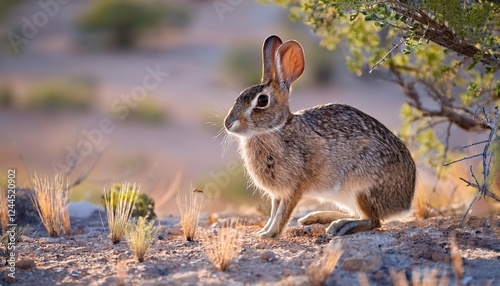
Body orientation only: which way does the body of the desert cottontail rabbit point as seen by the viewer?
to the viewer's left

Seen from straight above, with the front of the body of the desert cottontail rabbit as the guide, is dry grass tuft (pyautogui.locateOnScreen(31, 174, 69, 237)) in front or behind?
in front

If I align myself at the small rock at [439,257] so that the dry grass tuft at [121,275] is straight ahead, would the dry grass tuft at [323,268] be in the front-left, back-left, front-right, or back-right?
front-left

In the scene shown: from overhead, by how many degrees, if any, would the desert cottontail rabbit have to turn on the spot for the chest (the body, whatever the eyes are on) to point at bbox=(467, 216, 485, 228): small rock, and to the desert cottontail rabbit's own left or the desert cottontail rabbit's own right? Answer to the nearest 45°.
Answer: approximately 180°

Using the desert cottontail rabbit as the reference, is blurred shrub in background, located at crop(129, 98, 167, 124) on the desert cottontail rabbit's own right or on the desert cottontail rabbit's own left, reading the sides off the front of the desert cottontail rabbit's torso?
on the desert cottontail rabbit's own right

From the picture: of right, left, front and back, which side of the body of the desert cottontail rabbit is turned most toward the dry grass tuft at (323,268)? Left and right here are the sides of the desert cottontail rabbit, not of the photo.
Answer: left

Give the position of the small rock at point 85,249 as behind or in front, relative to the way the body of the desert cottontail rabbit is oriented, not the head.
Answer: in front

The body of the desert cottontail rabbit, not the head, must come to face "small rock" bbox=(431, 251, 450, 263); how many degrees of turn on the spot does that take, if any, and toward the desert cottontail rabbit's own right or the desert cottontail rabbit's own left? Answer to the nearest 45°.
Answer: approximately 135° to the desert cottontail rabbit's own left

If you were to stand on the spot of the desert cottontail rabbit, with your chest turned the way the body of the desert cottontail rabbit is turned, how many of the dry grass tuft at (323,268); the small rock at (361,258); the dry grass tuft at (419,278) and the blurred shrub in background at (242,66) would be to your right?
1

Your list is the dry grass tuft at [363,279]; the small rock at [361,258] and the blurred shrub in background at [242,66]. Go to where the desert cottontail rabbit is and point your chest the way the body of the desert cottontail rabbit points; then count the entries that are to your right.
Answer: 1

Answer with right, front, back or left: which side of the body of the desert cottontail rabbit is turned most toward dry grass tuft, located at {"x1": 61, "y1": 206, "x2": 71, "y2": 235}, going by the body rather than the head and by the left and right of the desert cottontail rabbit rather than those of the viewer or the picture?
front

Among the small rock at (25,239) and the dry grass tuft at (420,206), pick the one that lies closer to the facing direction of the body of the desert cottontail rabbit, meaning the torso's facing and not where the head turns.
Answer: the small rock

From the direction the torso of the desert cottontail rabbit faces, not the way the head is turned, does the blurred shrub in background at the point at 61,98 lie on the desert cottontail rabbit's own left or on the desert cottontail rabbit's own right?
on the desert cottontail rabbit's own right

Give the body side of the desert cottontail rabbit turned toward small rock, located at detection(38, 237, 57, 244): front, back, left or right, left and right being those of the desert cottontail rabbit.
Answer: front

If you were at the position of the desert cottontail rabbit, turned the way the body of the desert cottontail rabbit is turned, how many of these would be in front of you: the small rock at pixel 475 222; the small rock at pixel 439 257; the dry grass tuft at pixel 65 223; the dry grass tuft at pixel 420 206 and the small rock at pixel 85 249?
2

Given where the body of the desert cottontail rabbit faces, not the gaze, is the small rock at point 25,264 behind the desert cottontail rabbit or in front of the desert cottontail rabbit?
in front

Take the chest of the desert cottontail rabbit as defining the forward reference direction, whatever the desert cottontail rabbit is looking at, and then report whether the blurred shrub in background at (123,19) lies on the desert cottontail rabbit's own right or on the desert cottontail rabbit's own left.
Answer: on the desert cottontail rabbit's own right

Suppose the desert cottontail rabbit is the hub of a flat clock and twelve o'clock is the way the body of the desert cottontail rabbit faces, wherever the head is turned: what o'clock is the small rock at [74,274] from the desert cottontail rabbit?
The small rock is roughly at 11 o'clock from the desert cottontail rabbit.

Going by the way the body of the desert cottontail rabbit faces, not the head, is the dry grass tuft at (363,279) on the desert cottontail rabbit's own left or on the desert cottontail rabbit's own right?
on the desert cottontail rabbit's own left
